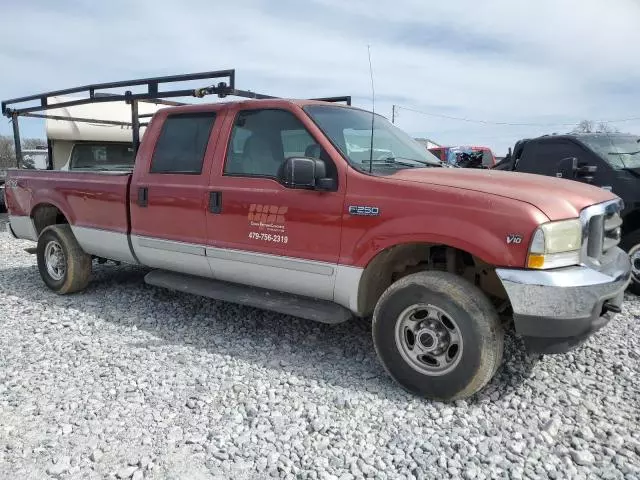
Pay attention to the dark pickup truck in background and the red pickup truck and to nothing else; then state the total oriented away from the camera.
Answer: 0

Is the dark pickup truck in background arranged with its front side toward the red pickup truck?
no

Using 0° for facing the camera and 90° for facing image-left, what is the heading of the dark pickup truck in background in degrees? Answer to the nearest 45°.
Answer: approximately 315°

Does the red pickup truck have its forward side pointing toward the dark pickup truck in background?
no

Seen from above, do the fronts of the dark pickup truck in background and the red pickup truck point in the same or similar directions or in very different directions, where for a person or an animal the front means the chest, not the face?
same or similar directions
